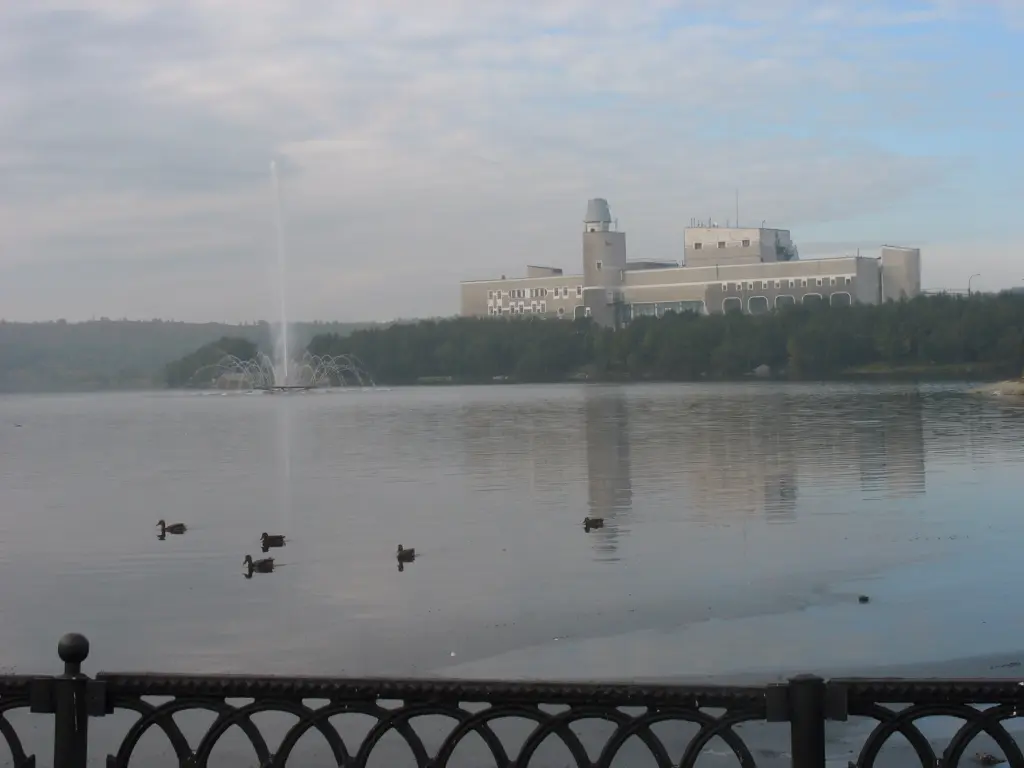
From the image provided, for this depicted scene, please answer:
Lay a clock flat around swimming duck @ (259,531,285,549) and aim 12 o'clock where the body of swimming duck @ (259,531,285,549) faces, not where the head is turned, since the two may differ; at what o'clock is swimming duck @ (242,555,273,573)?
swimming duck @ (242,555,273,573) is roughly at 9 o'clock from swimming duck @ (259,531,285,549).

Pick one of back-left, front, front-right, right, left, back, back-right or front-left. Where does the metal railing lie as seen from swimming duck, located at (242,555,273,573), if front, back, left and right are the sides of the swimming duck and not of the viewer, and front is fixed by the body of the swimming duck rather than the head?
left

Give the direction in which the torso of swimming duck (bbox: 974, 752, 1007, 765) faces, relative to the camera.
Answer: to the viewer's left

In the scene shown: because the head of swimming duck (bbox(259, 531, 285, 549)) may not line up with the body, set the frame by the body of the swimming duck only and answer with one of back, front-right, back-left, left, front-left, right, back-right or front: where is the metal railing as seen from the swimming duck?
left

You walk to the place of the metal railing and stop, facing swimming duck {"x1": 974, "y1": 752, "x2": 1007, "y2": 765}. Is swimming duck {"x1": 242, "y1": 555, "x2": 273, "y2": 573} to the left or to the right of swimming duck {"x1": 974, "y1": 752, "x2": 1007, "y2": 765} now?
left

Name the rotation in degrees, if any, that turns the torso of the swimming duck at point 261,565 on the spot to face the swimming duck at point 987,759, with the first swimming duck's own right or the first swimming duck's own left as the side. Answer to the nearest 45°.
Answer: approximately 90° to the first swimming duck's own left

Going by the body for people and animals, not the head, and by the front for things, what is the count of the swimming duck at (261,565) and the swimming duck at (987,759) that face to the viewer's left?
2

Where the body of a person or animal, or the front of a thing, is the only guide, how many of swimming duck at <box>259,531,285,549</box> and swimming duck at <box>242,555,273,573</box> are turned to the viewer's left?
2

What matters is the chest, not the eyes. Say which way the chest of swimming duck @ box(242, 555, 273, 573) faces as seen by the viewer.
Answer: to the viewer's left

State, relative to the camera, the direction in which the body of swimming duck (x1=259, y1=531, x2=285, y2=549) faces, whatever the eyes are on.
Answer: to the viewer's left

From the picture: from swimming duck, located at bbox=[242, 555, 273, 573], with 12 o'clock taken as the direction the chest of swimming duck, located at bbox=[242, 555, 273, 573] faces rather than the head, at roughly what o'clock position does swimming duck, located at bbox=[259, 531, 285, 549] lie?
swimming duck, located at bbox=[259, 531, 285, 549] is roughly at 3 o'clock from swimming duck, located at bbox=[242, 555, 273, 573].

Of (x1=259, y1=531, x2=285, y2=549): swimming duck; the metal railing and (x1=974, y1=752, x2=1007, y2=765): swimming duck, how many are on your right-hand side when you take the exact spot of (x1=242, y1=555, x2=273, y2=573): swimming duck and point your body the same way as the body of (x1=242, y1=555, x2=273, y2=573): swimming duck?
1

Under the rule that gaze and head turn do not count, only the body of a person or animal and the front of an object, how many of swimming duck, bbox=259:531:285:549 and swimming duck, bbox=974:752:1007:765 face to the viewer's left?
2
